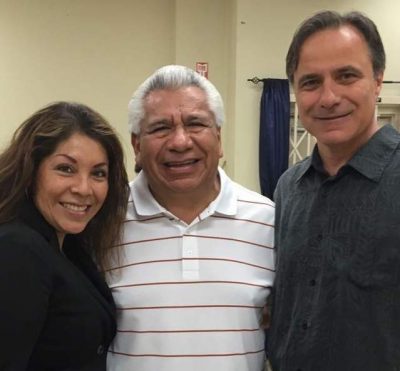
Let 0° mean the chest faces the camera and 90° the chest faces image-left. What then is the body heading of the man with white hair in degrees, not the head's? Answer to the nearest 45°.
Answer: approximately 0°

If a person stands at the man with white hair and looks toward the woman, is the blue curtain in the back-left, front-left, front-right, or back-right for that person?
back-right

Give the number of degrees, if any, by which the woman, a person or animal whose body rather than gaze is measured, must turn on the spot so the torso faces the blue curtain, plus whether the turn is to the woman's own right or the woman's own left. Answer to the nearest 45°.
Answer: approximately 90° to the woman's own left

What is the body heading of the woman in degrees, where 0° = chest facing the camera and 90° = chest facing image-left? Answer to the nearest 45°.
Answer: approximately 315°

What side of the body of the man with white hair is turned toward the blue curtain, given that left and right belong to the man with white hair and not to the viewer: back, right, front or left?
back
